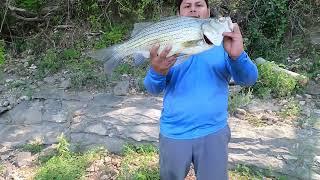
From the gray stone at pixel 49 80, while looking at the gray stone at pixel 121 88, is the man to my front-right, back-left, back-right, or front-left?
front-right

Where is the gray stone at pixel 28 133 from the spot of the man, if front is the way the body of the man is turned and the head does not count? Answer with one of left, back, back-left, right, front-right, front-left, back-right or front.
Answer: back-right

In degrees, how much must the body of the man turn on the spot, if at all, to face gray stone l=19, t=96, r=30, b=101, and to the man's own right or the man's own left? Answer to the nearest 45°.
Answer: approximately 135° to the man's own right

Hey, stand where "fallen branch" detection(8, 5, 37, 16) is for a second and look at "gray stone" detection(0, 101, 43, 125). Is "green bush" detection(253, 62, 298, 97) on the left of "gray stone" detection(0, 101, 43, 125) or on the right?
left

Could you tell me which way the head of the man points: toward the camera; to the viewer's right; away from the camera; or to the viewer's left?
toward the camera

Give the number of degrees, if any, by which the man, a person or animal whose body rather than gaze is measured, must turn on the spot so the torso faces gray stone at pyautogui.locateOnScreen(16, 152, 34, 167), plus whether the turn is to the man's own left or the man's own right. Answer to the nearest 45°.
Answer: approximately 135° to the man's own right

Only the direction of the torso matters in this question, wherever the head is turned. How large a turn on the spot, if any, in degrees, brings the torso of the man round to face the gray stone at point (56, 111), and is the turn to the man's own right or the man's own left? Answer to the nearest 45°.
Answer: approximately 135° to the man's own right

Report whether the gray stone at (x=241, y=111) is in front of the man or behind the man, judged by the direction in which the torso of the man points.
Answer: behind

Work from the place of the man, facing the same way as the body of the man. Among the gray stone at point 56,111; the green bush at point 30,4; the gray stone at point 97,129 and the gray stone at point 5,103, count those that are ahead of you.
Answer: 0

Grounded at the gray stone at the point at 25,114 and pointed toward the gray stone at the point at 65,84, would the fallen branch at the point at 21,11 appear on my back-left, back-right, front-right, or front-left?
front-left

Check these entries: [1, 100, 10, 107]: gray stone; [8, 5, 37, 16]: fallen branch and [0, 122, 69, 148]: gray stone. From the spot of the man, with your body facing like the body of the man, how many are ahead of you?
0

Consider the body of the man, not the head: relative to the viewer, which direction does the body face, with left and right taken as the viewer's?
facing the viewer
